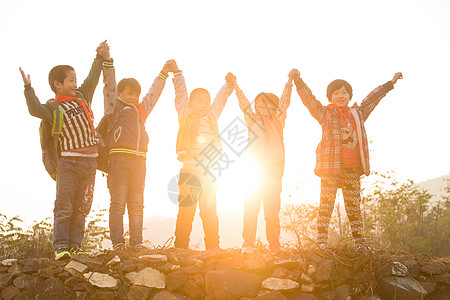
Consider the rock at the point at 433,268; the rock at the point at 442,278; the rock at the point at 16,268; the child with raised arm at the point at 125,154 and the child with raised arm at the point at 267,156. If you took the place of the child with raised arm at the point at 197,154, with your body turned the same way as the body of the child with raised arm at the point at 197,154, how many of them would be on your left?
3

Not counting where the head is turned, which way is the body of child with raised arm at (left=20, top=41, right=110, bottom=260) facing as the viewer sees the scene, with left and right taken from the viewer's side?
facing the viewer and to the right of the viewer

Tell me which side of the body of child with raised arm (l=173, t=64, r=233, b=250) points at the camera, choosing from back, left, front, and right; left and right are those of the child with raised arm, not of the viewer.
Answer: front

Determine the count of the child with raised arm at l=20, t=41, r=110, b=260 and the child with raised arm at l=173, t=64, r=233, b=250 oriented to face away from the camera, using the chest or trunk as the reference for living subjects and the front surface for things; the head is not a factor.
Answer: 0

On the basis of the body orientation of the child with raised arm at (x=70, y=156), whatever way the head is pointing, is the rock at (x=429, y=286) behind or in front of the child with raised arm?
in front

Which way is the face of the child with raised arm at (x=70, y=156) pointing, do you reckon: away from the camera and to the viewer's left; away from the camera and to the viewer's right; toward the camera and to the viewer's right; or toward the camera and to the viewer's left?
toward the camera and to the viewer's right

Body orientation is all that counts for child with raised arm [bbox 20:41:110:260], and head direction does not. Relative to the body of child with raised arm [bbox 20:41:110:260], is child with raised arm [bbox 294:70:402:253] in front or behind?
in front

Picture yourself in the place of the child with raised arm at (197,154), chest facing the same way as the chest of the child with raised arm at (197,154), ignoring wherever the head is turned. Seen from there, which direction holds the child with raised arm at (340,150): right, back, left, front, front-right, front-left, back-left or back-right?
left

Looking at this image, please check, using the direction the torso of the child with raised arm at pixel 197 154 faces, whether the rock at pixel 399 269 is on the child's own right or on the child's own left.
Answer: on the child's own left

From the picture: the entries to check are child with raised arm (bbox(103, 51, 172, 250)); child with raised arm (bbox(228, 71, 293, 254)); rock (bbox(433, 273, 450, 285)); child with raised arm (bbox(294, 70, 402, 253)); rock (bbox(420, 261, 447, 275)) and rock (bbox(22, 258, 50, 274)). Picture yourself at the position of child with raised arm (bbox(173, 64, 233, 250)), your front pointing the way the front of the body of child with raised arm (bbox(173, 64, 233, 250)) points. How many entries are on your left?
4
